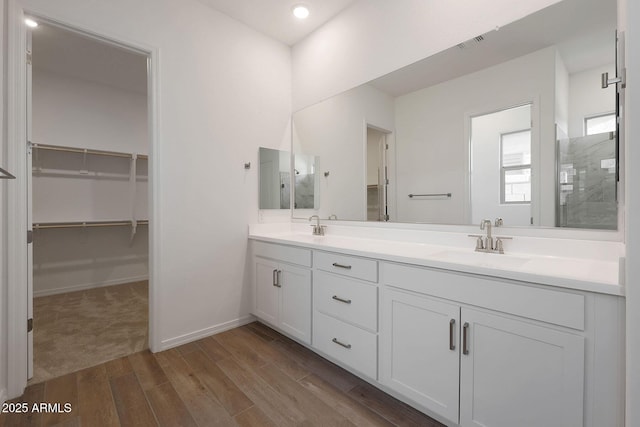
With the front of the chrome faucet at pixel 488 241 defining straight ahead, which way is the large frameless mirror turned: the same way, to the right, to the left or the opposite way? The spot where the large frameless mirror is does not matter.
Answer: the same way

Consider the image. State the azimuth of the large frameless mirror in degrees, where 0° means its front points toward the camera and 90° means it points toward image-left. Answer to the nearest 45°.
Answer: approximately 45°

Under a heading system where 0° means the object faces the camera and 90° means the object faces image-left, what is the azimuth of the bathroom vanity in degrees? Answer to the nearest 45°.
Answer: approximately 45°

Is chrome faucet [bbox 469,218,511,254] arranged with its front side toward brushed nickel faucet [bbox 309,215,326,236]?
no

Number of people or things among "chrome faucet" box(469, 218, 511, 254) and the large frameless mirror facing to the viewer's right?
0

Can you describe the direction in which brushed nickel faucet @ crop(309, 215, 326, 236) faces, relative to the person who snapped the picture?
facing the viewer and to the left of the viewer

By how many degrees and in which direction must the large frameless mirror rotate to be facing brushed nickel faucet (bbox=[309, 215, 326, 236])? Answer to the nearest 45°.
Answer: approximately 45° to its right

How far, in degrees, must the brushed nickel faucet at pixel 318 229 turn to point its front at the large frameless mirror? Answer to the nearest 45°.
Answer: approximately 90° to its left

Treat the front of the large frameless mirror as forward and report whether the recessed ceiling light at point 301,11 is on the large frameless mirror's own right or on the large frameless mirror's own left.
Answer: on the large frameless mirror's own right

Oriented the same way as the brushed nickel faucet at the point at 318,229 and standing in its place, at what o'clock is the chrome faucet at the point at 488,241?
the chrome faucet at the point at 488,241 is roughly at 9 o'clock from the brushed nickel faucet at the point at 318,229.
